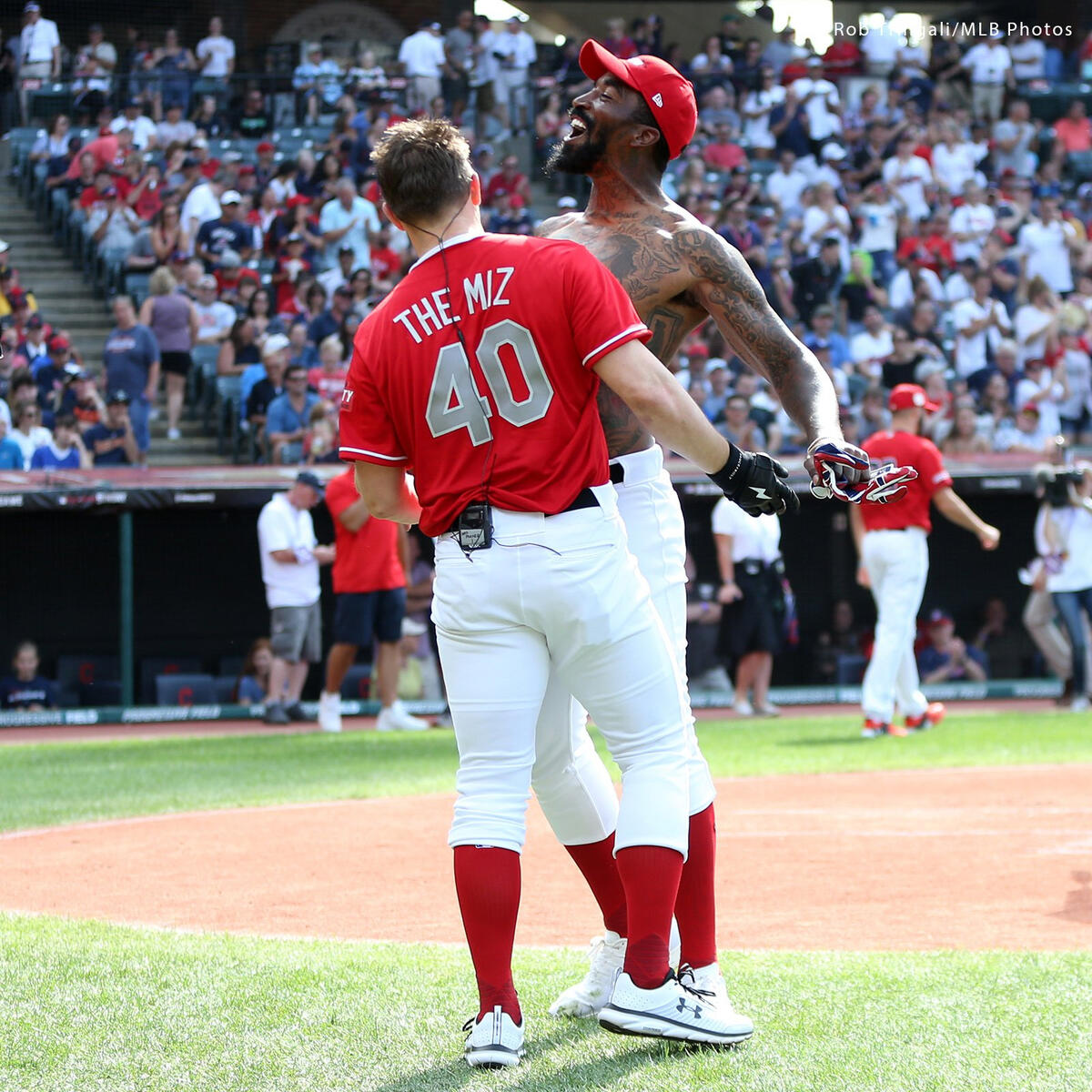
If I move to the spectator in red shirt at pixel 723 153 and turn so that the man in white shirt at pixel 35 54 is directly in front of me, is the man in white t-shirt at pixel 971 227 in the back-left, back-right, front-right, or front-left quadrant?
back-left

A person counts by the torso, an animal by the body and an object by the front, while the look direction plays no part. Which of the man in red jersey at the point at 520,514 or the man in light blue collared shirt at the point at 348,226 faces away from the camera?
the man in red jersey

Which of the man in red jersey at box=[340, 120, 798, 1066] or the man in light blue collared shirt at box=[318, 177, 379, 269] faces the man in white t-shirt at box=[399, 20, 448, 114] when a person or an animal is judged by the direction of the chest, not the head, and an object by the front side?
the man in red jersey

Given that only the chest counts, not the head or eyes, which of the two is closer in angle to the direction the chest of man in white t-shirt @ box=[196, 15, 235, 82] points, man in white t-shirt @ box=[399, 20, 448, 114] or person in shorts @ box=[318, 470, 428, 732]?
the person in shorts

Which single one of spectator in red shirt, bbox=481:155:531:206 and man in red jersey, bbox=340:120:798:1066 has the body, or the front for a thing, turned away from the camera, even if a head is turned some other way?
the man in red jersey

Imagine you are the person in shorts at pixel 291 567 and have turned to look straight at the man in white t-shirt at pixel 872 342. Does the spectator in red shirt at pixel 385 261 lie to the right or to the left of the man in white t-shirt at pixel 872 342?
left

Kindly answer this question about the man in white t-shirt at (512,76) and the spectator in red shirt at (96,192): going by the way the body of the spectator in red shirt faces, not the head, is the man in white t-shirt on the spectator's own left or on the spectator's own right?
on the spectator's own left

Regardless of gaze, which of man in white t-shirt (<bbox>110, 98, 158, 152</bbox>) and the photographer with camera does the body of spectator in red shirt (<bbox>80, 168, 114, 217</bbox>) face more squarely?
the photographer with camera

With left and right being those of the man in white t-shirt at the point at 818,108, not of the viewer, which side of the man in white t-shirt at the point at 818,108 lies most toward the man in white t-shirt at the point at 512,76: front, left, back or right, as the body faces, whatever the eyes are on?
right
